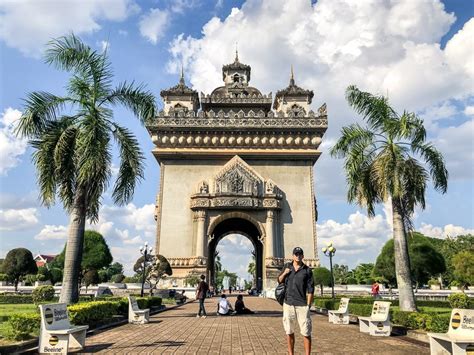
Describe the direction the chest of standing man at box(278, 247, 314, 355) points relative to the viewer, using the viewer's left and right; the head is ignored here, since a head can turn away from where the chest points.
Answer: facing the viewer

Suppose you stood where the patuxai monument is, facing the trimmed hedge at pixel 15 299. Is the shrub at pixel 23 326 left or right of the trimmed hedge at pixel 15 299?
left

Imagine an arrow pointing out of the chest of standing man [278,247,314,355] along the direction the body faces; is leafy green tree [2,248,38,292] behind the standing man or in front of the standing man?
behind

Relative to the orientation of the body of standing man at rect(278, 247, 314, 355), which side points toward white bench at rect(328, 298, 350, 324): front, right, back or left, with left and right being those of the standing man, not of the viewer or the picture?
back

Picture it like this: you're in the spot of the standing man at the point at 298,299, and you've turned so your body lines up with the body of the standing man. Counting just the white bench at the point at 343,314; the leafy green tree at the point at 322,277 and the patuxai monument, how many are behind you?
3

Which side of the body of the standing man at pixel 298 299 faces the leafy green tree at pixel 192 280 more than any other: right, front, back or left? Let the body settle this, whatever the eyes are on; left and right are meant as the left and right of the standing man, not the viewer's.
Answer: back

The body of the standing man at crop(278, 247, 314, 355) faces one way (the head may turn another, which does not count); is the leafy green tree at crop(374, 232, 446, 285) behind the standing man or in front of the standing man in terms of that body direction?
behind

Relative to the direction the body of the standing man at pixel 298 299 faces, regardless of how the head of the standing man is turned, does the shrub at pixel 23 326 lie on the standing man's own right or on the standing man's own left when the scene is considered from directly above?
on the standing man's own right

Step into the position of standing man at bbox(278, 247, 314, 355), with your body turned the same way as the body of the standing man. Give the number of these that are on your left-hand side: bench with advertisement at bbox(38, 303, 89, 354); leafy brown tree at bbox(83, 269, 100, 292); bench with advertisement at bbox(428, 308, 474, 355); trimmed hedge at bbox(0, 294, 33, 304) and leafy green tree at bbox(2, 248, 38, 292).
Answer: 1

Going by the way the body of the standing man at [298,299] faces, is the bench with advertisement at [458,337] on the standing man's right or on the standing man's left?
on the standing man's left

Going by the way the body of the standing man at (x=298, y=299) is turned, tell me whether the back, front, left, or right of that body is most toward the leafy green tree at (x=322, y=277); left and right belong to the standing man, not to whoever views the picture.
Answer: back

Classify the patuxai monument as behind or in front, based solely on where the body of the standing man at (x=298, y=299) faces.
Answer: behind
